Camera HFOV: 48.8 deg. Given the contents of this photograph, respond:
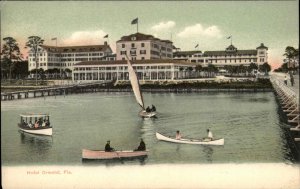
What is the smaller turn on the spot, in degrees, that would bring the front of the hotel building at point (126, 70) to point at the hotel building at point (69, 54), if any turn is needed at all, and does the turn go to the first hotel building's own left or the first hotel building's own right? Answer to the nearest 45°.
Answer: approximately 90° to the first hotel building's own right

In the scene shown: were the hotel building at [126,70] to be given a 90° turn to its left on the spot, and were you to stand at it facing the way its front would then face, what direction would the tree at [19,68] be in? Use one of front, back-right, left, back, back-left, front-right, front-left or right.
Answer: back

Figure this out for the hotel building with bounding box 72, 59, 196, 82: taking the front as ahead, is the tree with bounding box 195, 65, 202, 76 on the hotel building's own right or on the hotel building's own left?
on the hotel building's own left

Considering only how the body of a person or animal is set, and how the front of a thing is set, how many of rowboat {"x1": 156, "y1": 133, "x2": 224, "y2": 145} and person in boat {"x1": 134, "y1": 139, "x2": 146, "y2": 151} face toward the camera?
0

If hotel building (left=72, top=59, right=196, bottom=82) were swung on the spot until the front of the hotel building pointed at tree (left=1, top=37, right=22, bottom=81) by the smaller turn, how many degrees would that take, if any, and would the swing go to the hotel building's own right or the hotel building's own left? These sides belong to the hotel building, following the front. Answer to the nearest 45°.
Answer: approximately 45° to the hotel building's own right

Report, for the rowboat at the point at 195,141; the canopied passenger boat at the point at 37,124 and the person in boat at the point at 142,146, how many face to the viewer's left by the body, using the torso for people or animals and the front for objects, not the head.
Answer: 2

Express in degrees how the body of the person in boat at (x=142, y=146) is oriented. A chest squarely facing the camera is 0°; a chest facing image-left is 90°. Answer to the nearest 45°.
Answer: approximately 90°

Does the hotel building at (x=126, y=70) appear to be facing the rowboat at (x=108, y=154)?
yes

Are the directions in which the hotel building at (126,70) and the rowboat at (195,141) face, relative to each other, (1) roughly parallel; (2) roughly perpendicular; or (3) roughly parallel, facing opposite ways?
roughly perpendicular

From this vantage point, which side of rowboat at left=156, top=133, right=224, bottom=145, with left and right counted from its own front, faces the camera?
left

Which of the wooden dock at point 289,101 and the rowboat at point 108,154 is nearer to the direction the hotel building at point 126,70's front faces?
the rowboat
